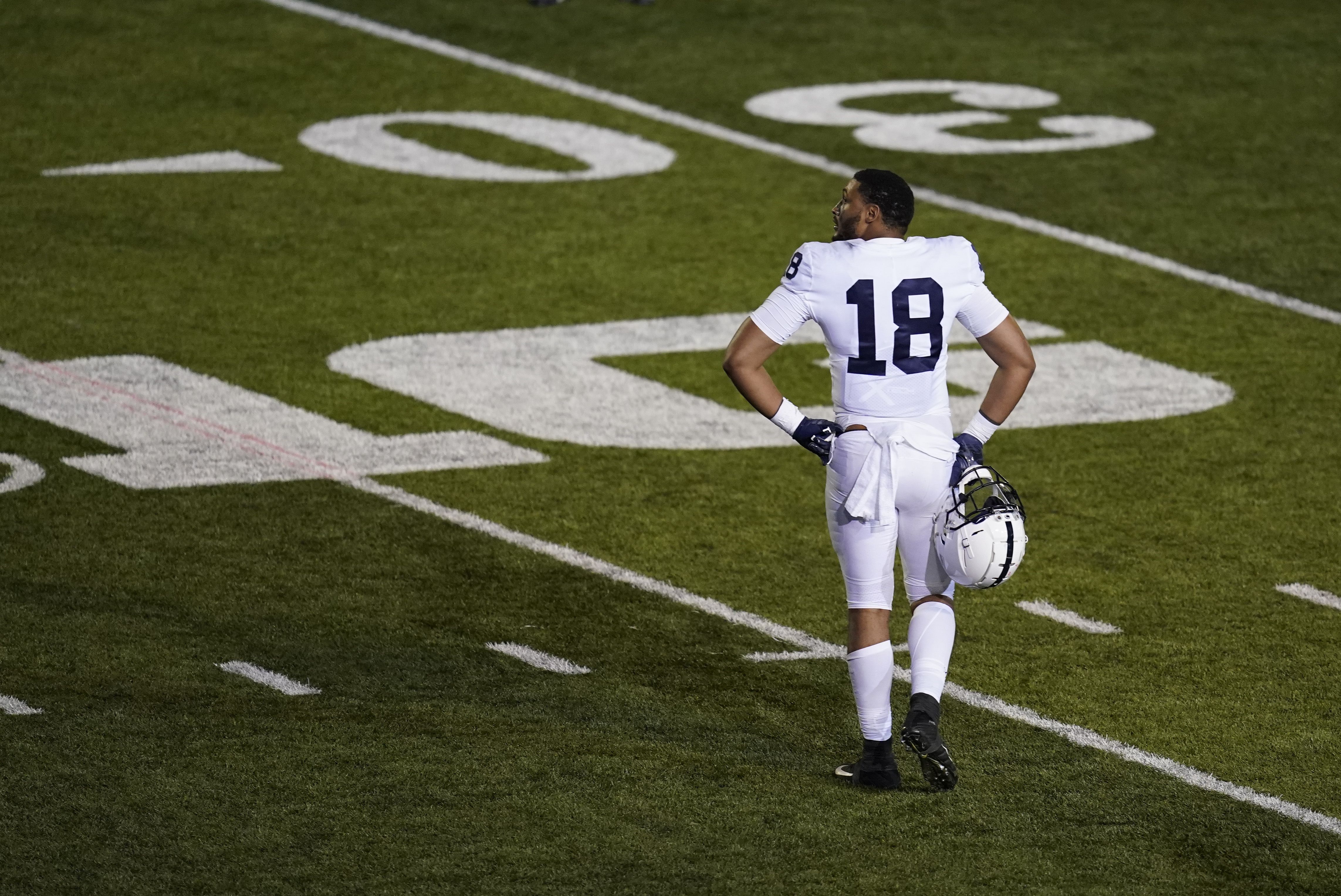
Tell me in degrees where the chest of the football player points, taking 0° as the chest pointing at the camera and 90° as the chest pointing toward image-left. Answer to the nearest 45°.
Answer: approximately 180°
